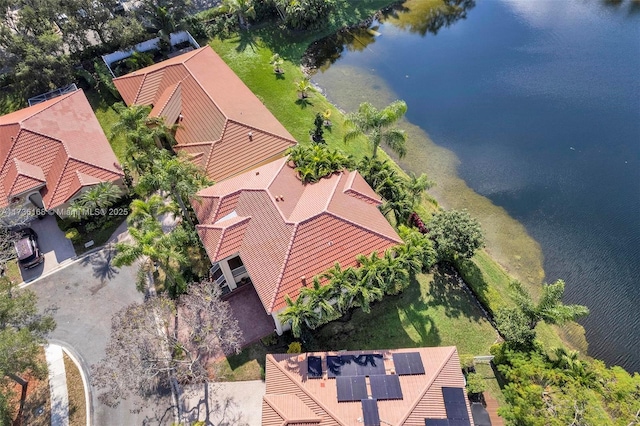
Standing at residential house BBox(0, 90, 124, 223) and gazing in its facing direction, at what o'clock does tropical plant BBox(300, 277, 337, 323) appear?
The tropical plant is roughly at 11 o'clock from the residential house.

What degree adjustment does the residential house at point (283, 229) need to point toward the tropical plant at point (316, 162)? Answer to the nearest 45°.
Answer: approximately 180°

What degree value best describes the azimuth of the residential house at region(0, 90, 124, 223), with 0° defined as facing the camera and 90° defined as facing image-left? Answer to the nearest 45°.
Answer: approximately 0°

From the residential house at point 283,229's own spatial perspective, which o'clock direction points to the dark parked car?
The dark parked car is roughly at 2 o'clock from the residential house.

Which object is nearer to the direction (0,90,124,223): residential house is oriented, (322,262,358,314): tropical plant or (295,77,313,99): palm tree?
the tropical plant

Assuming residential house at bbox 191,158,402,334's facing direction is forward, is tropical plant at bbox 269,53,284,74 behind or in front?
behind

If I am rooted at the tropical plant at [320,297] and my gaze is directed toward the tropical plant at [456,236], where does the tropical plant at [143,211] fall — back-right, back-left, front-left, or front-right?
back-left

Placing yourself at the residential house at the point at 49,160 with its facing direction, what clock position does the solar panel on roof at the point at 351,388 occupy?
The solar panel on roof is roughly at 11 o'clock from the residential house.

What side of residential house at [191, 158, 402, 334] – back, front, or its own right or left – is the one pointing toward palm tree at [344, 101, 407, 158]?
back

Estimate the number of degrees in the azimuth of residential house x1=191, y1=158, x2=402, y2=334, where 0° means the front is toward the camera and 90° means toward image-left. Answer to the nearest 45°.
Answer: approximately 45°
